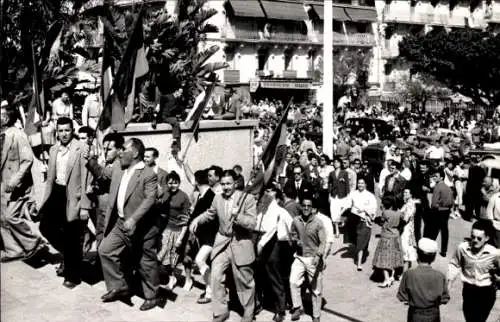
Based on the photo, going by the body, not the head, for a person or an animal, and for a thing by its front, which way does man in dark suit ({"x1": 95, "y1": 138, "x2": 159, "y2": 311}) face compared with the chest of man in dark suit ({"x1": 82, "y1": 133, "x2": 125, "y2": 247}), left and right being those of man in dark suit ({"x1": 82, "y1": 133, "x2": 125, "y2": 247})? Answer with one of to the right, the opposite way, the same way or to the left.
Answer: the same way

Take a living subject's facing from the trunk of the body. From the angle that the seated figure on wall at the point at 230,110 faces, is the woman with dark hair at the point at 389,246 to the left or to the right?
on its left

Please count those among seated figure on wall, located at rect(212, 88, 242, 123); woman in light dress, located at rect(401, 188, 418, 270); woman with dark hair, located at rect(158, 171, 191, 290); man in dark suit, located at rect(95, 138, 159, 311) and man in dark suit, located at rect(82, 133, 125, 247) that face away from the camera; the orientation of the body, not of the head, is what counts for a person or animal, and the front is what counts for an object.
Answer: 0

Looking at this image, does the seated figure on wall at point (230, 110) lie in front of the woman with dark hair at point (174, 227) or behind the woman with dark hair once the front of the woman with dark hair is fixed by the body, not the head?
behind

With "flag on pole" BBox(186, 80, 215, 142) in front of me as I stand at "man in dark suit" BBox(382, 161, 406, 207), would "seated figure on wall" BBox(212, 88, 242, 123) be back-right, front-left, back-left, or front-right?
front-right

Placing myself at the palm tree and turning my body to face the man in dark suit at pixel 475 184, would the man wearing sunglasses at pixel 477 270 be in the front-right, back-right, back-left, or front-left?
front-right

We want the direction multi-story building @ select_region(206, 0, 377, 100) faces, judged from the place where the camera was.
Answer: facing the viewer

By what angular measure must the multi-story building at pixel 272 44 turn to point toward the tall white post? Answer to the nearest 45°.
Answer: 0° — it already faces it

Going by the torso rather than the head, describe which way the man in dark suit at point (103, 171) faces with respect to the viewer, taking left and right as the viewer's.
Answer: facing the viewer and to the left of the viewer

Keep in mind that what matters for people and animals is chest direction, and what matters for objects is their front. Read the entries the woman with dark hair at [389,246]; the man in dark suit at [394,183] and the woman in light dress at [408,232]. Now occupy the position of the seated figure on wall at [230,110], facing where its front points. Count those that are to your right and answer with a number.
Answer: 0

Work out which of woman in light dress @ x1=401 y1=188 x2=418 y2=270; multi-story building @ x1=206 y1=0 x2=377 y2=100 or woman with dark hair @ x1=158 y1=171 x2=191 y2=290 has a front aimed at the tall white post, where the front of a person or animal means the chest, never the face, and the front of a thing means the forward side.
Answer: the multi-story building

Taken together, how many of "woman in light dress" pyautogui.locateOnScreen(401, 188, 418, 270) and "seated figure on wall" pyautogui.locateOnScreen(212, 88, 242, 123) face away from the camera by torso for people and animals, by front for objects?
0

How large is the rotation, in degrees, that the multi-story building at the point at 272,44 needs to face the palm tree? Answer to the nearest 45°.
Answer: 0° — it already faces it

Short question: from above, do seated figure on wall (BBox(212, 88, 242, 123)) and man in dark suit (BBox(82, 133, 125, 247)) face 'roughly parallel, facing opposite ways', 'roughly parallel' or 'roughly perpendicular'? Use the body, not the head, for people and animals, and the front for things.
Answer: roughly parallel

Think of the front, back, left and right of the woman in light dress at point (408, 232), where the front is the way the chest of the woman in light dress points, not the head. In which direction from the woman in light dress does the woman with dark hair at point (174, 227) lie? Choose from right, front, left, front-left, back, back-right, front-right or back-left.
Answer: front

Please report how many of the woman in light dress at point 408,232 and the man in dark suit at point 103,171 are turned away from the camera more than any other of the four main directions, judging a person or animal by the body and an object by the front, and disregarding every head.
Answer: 0
